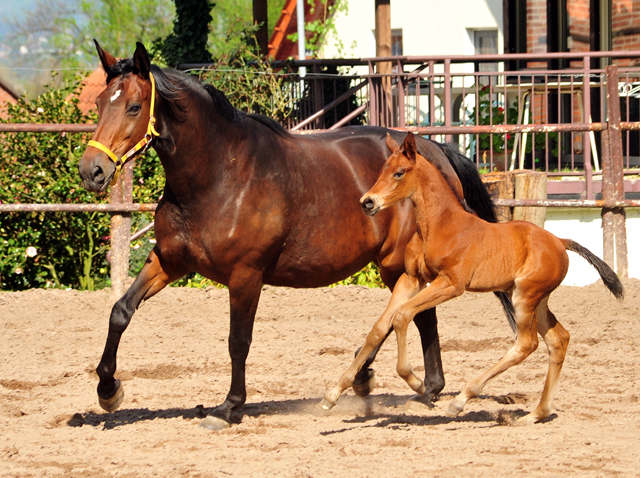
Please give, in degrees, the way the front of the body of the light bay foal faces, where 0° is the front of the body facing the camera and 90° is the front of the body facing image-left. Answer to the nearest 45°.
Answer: approximately 90°

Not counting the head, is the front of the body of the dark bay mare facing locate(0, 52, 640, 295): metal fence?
no

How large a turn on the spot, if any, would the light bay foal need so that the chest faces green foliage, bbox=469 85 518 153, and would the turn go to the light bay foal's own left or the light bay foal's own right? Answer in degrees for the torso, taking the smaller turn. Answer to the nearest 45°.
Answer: approximately 90° to the light bay foal's own right

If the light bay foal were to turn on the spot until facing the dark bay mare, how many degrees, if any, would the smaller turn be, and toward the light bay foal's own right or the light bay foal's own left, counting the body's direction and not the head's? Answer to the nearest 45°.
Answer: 0° — it already faces it

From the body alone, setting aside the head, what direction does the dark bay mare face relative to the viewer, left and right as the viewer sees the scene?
facing the viewer and to the left of the viewer

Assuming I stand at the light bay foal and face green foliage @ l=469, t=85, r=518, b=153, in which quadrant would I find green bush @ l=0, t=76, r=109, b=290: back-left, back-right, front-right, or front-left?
front-left

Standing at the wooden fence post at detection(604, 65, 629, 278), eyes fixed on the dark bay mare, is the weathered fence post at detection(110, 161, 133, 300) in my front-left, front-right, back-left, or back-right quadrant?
front-right

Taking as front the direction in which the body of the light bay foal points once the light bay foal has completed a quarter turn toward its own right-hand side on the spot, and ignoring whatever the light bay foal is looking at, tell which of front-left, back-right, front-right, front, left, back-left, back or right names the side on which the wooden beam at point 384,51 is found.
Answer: front

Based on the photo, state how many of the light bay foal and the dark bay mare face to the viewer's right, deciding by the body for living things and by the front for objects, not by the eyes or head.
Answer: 0

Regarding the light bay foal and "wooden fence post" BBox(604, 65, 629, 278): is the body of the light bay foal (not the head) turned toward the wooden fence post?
no

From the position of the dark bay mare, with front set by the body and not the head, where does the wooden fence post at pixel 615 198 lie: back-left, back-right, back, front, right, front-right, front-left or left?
back

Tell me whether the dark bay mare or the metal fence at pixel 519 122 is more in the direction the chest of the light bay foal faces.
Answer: the dark bay mare
